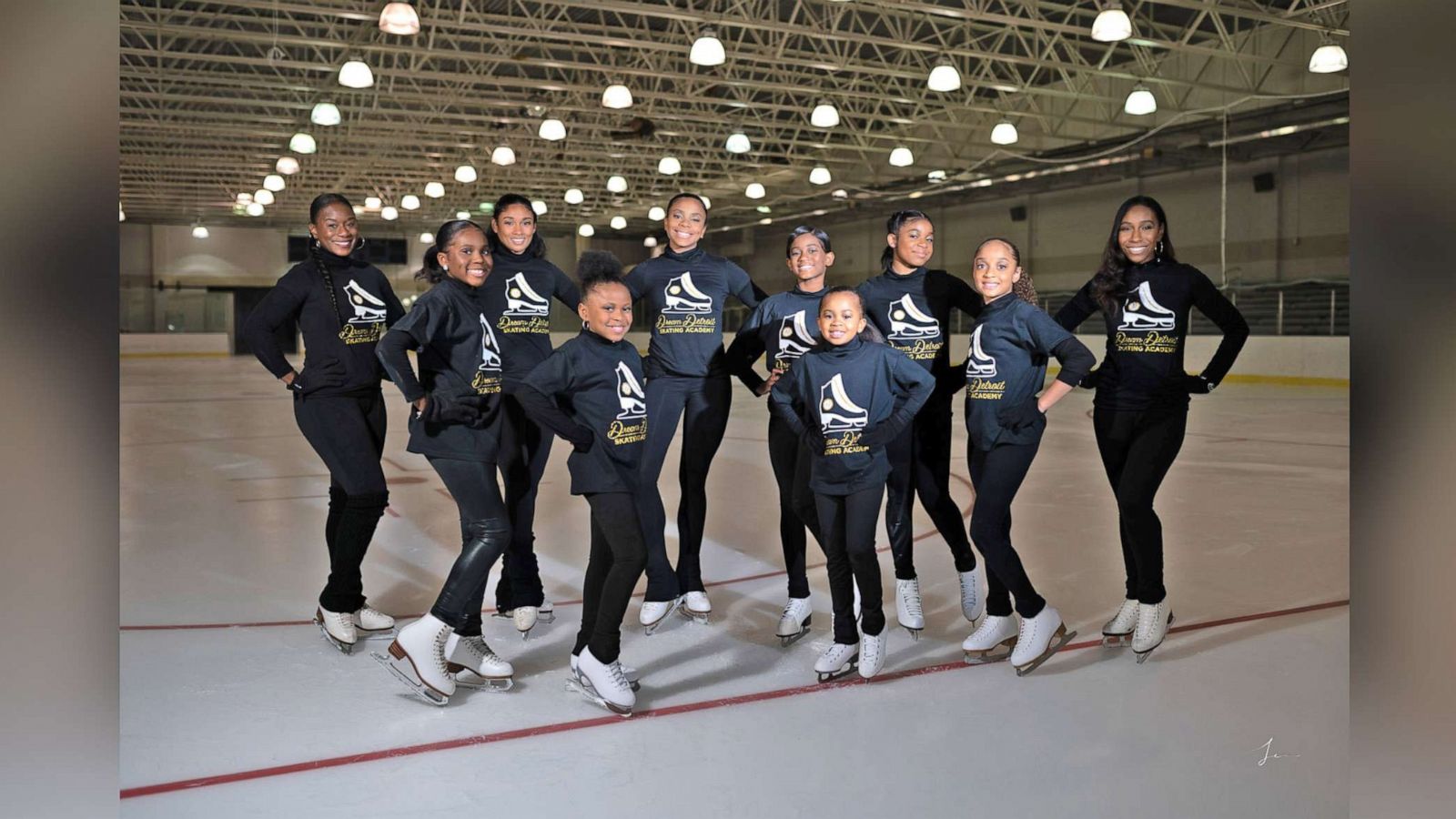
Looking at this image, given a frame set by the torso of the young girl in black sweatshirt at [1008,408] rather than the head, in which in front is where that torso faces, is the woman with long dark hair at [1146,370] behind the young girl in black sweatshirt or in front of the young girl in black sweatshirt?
behind

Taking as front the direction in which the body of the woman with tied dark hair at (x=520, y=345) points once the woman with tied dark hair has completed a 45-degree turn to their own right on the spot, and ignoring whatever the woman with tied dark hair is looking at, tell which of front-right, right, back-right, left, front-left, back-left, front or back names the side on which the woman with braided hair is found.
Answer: front-right

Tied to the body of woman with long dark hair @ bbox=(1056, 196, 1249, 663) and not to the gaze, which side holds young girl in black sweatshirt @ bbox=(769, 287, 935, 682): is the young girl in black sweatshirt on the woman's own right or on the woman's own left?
on the woman's own right

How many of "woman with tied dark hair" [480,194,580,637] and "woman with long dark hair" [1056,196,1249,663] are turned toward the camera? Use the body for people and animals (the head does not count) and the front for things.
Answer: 2

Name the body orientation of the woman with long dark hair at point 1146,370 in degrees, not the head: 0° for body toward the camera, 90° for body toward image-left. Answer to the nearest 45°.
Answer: approximately 0°

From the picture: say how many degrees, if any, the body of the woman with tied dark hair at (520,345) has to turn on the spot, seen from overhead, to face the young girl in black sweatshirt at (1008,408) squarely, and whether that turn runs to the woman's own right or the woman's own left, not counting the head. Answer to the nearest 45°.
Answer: approximately 45° to the woman's own left
